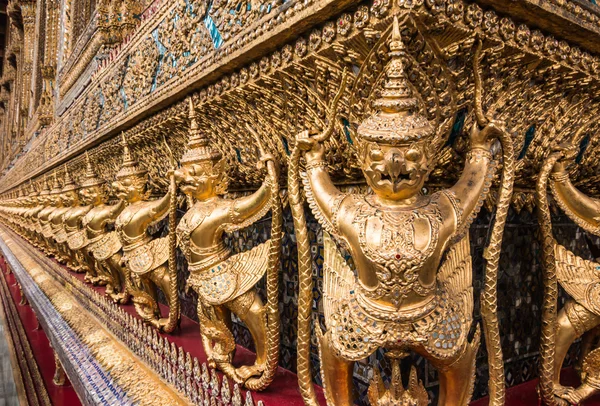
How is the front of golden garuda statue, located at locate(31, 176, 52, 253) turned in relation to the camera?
facing to the left of the viewer

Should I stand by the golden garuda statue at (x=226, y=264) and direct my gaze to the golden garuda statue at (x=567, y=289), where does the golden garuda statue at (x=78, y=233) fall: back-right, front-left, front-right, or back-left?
back-left

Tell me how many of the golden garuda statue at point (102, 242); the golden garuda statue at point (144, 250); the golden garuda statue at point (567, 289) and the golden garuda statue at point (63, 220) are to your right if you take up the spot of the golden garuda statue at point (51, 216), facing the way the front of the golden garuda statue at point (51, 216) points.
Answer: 0

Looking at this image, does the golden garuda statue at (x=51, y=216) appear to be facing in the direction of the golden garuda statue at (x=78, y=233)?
no

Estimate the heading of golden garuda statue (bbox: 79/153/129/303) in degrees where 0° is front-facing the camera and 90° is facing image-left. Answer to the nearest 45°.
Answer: approximately 90°

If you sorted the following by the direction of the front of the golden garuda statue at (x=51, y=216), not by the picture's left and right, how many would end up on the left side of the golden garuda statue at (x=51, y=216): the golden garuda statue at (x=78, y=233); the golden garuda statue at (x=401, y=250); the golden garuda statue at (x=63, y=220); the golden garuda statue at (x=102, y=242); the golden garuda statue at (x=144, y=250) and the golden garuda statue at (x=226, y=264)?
6

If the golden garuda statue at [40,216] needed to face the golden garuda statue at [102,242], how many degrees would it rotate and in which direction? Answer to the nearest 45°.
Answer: approximately 90° to its left

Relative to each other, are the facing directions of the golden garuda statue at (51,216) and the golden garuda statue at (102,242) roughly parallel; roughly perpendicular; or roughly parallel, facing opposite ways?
roughly parallel

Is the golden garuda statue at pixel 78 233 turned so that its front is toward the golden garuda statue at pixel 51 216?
no

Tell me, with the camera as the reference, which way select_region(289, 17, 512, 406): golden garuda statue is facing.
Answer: facing the viewer

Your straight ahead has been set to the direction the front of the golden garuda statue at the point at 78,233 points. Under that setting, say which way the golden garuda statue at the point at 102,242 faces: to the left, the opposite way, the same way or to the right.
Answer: the same way

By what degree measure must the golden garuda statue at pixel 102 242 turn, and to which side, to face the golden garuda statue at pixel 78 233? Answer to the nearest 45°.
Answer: approximately 90° to its right

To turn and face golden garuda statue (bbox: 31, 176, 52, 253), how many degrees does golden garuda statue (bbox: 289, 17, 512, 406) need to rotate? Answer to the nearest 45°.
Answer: approximately 135° to its right

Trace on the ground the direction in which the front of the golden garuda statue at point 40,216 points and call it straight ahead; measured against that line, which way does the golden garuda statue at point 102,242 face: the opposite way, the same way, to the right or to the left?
the same way

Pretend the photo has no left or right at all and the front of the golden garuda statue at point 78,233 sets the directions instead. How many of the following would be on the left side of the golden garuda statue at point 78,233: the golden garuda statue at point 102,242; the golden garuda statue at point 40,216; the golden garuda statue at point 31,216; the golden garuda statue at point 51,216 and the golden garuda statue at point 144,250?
2

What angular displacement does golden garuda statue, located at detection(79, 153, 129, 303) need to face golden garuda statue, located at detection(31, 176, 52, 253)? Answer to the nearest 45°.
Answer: approximately 90° to its right
